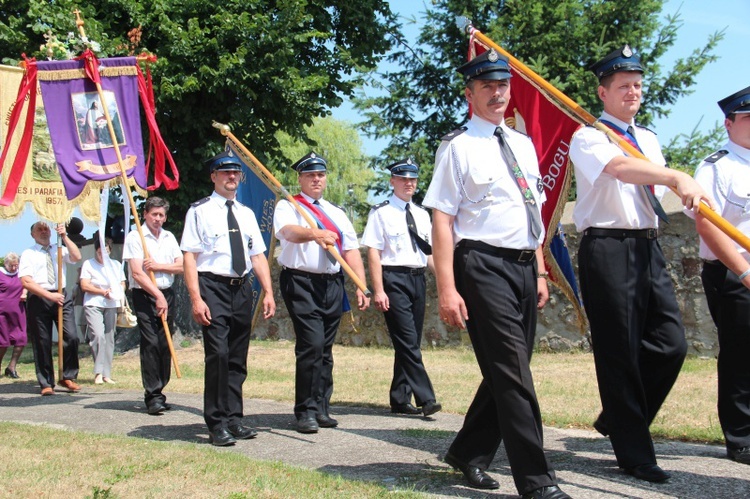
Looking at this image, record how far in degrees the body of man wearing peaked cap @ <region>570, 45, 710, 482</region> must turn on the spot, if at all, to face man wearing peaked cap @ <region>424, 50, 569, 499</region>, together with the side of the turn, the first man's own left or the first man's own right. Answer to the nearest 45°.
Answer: approximately 90° to the first man's own right

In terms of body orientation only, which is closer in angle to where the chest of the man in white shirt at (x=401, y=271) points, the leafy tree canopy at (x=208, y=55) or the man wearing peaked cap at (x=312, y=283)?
the man wearing peaked cap

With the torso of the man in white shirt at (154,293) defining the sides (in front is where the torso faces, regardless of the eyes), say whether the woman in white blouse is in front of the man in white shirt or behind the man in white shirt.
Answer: behind

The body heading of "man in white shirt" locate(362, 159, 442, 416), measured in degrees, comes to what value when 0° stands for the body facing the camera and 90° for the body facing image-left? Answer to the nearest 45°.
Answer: approximately 315°

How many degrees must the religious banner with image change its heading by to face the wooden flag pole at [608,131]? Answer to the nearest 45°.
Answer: approximately 45° to its left

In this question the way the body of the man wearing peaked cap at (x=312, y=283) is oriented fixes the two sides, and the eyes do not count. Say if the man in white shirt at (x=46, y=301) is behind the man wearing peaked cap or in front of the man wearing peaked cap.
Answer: behind

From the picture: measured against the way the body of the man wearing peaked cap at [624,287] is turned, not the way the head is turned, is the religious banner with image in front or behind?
behind
